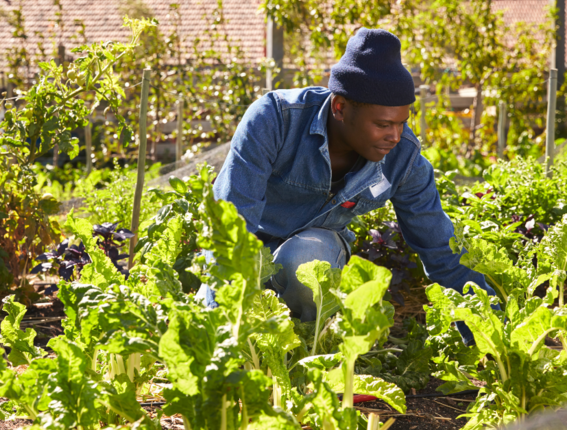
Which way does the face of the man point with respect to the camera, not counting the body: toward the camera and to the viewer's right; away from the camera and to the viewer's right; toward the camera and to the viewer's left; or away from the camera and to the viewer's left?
toward the camera and to the viewer's right

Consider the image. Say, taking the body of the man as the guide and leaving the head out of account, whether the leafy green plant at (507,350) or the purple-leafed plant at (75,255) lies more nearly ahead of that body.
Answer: the leafy green plant

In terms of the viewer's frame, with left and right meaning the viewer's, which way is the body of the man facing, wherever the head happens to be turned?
facing the viewer and to the right of the viewer

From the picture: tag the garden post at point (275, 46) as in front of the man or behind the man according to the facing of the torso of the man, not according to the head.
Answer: behind

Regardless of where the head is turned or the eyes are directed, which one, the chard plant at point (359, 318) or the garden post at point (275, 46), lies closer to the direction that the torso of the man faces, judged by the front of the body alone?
the chard plant

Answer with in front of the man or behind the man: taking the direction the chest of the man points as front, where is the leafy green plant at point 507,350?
in front

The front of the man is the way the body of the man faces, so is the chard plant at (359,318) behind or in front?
in front

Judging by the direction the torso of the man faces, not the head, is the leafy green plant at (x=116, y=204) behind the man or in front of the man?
behind

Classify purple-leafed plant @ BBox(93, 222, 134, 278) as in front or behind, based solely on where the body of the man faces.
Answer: behind

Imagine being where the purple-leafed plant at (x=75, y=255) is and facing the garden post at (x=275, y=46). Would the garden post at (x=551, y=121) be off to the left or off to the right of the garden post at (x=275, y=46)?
right

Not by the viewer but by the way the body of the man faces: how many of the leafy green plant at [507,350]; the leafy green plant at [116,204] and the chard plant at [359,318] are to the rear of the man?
1
